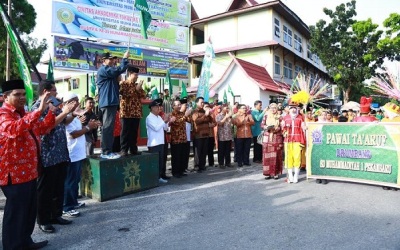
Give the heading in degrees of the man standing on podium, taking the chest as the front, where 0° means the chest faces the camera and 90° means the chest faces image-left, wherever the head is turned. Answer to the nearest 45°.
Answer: approximately 315°

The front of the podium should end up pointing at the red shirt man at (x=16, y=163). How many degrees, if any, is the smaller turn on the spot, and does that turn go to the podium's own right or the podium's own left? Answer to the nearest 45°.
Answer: approximately 45° to the podium's own right

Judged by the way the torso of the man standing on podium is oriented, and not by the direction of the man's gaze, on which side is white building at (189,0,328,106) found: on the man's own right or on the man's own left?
on the man's own left

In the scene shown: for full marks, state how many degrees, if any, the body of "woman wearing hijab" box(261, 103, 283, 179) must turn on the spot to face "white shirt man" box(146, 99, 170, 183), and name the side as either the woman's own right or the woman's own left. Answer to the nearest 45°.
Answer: approximately 45° to the woman's own right

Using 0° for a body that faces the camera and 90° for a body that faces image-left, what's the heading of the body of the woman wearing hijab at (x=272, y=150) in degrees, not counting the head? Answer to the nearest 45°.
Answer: approximately 0°

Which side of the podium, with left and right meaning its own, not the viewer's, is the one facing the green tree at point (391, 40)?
left

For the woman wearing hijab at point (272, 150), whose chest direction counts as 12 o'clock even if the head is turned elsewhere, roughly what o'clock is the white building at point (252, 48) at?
The white building is roughly at 6 o'clock from the woman wearing hijab.

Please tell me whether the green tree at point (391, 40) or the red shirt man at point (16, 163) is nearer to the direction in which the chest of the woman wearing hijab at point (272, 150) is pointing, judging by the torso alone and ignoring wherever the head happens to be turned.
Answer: the red shirt man
